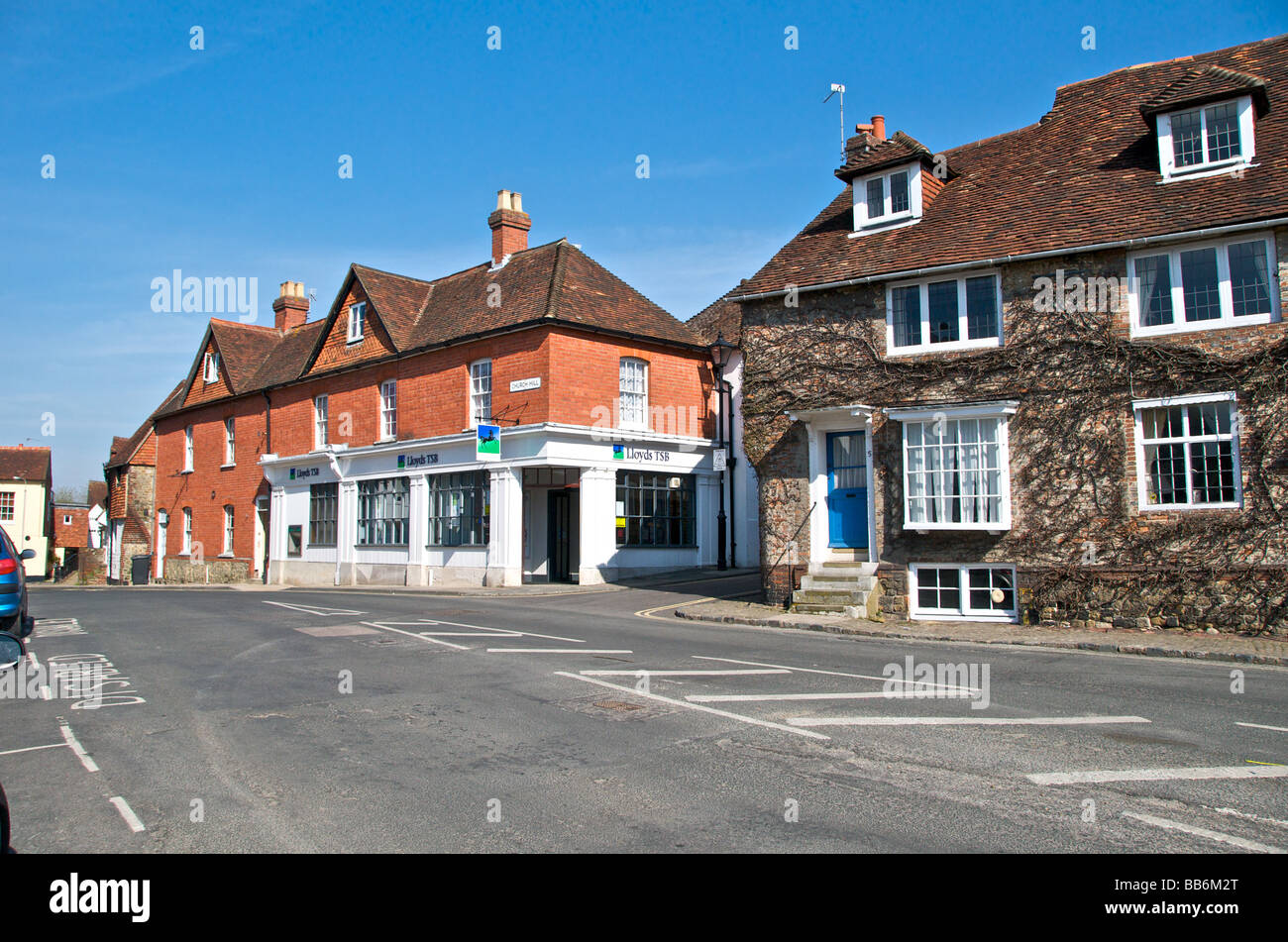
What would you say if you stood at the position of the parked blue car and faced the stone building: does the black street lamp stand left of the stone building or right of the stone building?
left

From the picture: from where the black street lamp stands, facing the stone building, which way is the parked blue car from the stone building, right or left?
right
